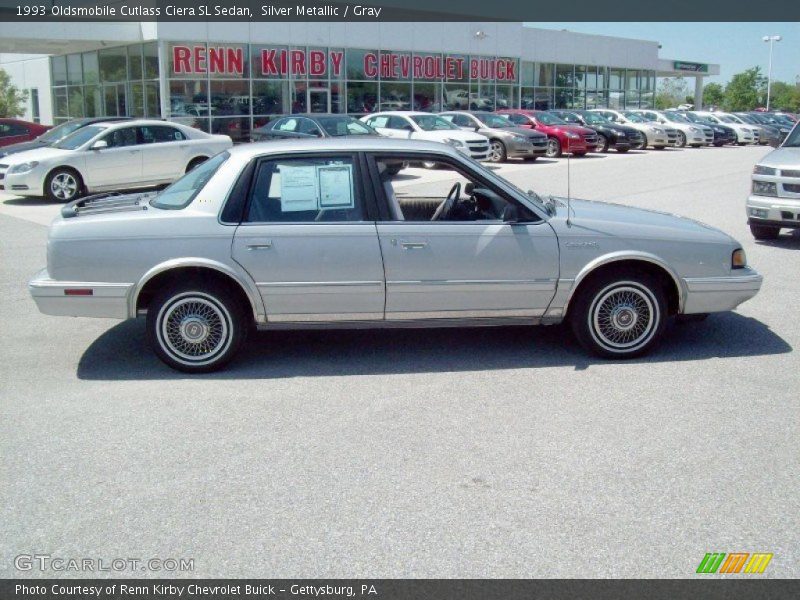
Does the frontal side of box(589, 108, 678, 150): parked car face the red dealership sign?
no

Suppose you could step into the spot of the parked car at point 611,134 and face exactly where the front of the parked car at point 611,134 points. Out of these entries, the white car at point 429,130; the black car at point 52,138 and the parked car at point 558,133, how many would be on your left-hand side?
0

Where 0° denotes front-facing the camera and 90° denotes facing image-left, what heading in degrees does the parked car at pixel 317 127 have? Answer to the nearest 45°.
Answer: approximately 315°

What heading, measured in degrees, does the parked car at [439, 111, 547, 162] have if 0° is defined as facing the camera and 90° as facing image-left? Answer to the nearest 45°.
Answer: approximately 315°

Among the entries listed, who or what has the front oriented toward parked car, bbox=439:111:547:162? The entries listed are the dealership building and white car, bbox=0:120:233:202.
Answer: the dealership building

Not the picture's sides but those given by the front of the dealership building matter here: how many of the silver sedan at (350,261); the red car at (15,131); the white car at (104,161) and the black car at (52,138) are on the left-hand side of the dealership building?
0

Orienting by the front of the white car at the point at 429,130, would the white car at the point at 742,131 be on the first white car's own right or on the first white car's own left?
on the first white car's own left

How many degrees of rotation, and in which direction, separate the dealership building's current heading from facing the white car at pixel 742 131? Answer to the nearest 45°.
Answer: approximately 45° to its left

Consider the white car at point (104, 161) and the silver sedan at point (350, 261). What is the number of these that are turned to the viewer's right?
1

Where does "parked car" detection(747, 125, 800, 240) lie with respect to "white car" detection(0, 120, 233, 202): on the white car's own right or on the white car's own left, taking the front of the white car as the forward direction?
on the white car's own left

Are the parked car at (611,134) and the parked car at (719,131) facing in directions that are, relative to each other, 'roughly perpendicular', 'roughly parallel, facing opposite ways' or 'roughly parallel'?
roughly parallel

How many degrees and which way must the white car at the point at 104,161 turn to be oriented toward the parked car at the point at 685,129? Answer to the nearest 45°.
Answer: approximately 180°

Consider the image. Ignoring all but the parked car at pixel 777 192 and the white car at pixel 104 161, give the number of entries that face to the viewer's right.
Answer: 0

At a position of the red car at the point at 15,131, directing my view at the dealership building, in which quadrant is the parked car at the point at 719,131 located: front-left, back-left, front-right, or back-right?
front-right

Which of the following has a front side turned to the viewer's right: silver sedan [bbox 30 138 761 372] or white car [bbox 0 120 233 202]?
the silver sedan

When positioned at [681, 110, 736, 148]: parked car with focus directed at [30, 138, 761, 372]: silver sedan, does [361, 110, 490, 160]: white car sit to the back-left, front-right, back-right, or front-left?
front-right

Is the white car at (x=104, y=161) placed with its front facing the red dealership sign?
no

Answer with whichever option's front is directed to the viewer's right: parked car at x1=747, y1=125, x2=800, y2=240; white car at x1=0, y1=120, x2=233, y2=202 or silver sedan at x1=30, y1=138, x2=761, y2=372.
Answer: the silver sedan

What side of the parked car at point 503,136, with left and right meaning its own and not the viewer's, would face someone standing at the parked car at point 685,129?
left

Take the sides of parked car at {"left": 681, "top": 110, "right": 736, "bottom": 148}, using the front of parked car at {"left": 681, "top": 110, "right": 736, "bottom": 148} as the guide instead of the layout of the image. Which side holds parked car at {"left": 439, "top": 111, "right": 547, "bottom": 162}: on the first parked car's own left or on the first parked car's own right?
on the first parked car's own right
